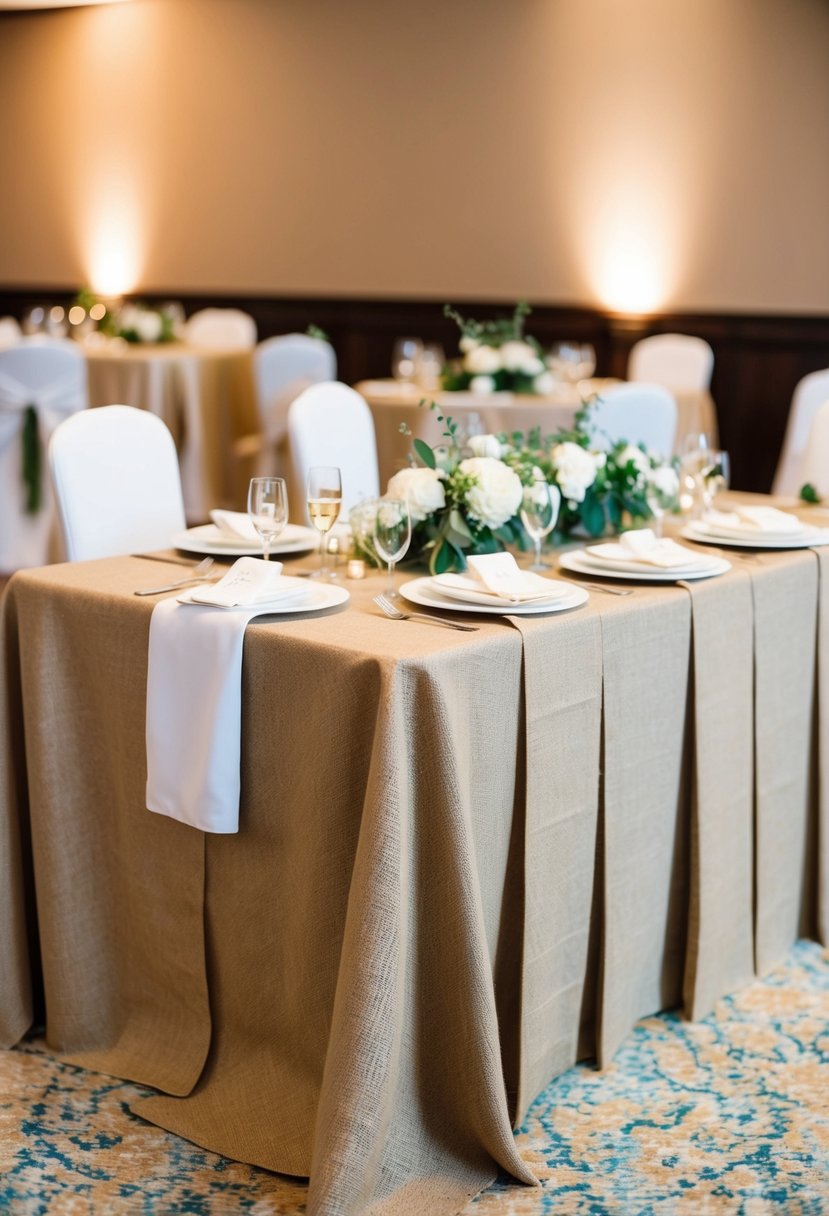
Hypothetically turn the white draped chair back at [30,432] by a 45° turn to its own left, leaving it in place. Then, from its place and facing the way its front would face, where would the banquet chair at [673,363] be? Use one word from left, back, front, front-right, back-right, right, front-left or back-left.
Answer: back-right

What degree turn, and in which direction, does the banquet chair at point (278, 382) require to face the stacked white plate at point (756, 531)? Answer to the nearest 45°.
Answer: approximately 135° to its right

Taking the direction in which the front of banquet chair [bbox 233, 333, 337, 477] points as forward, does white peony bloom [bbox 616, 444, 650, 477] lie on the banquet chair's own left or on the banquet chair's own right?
on the banquet chair's own right

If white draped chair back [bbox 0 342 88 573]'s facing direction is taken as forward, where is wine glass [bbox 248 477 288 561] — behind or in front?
behind

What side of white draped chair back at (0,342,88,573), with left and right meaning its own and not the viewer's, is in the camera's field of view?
back

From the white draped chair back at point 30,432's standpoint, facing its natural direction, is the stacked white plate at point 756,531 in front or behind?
behind

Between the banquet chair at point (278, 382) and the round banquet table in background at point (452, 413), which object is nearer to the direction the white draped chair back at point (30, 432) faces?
the banquet chair

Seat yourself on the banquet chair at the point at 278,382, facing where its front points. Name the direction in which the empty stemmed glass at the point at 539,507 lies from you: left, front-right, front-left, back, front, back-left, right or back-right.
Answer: back-right

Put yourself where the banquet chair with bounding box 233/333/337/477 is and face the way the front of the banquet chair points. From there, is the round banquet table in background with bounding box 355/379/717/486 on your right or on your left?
on your right
